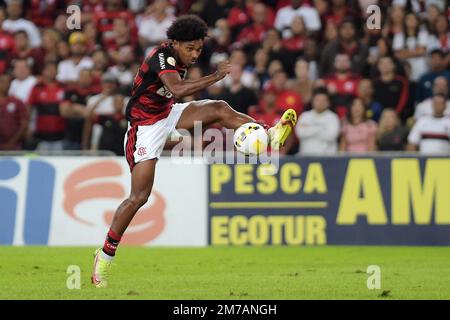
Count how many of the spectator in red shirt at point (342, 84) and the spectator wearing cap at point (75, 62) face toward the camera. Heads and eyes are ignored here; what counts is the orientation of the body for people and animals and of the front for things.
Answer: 2

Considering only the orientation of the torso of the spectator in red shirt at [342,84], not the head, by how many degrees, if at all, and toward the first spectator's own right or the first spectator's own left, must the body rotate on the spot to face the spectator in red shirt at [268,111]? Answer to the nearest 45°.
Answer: approximately 45° to the first spectator's own right

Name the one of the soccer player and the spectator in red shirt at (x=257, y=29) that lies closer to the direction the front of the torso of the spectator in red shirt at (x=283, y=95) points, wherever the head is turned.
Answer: the soccer player

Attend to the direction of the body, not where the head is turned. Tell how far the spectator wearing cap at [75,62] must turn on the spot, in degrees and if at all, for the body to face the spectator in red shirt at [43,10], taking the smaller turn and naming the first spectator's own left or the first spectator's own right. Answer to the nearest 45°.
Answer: approximately 180°
